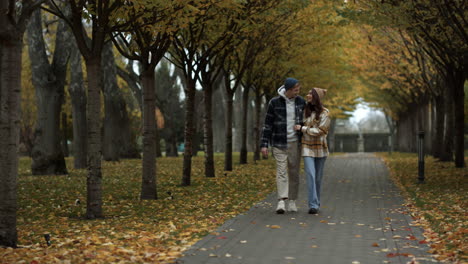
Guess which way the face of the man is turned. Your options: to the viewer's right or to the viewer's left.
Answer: to the viewer's right

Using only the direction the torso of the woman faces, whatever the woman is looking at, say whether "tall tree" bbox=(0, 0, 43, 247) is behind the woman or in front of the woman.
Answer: in front

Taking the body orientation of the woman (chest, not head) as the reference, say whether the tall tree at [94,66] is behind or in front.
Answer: in front

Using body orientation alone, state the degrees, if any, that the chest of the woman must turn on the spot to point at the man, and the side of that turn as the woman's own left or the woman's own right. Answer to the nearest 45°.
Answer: approximately 45° to the woman's own right
